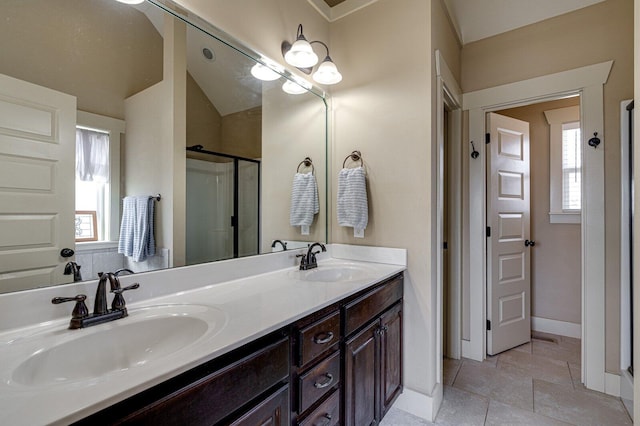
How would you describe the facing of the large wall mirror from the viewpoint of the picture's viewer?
facing the viewer and to the right of the viewer

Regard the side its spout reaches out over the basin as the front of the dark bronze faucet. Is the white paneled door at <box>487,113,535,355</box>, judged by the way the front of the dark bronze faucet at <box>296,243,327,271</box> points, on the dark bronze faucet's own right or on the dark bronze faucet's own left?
on the dark bronze faucet's own left

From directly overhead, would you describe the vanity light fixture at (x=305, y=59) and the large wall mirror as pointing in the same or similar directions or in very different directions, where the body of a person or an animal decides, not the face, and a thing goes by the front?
same or similar directions

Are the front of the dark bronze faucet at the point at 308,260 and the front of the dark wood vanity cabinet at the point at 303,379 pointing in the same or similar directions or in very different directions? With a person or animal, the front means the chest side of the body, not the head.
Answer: same or similar directions

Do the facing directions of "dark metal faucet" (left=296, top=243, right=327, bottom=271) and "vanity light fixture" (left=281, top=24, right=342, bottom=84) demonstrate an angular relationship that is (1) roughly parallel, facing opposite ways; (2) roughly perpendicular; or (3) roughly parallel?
roughly parallel

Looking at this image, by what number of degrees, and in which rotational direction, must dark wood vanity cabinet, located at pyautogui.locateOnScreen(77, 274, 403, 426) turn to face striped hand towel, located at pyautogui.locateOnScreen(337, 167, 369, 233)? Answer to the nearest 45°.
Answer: approximately 90° to its left

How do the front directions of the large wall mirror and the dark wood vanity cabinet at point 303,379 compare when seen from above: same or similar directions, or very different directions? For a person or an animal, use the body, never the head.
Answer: same or similar directions

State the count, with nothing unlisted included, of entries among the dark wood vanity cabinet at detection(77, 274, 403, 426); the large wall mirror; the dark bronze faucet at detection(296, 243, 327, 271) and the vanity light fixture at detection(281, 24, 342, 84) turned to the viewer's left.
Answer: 0

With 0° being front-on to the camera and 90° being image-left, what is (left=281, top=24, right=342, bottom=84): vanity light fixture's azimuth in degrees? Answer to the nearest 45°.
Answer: approximately 315°

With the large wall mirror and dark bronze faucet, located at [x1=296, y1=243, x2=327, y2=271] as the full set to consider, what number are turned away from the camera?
0

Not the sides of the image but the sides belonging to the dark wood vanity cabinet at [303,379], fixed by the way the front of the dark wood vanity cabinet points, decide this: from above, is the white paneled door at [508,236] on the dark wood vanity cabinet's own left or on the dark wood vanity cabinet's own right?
on the dark wood vanity cabinet's own left

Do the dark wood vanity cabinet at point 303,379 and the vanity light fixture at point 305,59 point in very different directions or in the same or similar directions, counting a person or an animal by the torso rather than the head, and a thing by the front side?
same or similar directions
